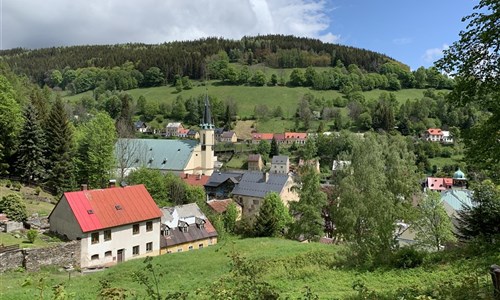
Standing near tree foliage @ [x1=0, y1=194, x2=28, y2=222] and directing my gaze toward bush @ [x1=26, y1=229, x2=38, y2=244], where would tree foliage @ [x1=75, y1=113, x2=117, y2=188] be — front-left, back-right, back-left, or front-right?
back-left

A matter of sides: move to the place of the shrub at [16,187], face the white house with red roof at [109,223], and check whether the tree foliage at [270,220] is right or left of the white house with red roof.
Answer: left

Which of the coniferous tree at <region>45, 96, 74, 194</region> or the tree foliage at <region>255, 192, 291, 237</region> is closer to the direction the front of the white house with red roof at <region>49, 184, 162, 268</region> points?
the tree foliage

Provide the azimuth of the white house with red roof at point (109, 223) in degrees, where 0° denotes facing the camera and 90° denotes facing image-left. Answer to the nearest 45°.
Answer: approximately 315°

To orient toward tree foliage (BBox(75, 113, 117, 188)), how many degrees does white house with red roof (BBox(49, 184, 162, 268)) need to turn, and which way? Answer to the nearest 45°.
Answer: approximately 135° to its left

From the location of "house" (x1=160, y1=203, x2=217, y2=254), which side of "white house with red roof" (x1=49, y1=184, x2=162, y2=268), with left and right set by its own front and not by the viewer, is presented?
left

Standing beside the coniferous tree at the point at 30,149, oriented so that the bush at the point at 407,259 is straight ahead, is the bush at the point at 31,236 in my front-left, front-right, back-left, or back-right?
front-right

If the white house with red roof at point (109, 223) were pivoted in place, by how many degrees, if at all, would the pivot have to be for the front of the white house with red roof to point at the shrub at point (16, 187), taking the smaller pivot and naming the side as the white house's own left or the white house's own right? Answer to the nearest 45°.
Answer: approximately 180°
